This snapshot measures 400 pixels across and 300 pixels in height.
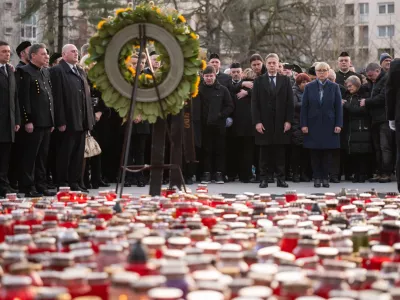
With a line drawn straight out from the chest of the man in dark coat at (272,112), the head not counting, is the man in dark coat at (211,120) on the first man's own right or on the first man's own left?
on the first man's own right

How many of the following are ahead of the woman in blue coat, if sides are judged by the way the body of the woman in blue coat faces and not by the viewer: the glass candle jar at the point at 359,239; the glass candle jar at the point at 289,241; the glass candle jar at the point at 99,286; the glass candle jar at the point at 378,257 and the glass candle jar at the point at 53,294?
5

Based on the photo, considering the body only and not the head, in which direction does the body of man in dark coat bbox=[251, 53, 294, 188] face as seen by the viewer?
toward the camera

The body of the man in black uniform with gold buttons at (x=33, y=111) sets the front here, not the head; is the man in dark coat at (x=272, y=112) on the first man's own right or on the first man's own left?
on the first man's own left

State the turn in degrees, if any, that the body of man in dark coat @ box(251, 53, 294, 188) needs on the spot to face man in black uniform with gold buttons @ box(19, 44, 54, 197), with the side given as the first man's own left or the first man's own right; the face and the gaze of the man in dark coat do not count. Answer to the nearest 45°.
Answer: approximately 45° to the first man's own right

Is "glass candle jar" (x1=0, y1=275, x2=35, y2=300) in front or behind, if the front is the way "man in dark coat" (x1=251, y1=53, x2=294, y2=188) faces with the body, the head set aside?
in front

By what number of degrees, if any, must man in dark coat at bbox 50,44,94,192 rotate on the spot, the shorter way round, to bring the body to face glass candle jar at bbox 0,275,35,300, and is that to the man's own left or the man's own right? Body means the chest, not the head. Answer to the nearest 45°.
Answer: approximately 45° to the man's own right

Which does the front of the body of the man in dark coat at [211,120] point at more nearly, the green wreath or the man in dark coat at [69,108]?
the green wreath

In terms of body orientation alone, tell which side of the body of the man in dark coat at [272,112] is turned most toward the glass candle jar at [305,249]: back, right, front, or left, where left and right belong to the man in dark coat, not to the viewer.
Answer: front

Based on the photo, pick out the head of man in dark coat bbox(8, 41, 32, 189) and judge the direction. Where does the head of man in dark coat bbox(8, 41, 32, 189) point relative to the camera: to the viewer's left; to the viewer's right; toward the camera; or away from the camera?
to the viewer's right

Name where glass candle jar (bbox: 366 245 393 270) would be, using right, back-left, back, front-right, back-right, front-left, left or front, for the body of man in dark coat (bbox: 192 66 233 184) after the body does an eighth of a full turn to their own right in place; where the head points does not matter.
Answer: front-left
